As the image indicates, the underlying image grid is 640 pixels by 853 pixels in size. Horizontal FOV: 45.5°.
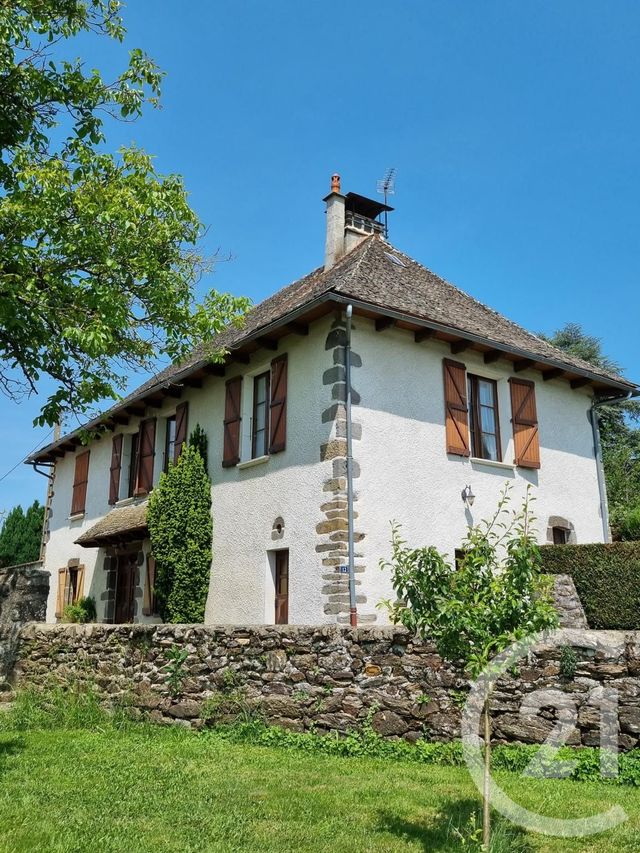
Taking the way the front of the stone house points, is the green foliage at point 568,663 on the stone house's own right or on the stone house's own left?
on the stone house's own left

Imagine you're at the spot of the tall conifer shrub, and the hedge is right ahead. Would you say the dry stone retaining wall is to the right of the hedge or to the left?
right

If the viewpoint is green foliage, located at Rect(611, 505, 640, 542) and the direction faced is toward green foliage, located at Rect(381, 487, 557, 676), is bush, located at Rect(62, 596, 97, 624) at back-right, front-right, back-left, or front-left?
front-right

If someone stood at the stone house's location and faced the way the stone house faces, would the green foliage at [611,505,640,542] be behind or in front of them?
behind

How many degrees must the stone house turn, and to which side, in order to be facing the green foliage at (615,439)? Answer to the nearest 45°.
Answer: approximately 180°

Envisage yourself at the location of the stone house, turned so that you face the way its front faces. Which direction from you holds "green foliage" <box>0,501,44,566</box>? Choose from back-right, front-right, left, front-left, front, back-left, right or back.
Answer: right

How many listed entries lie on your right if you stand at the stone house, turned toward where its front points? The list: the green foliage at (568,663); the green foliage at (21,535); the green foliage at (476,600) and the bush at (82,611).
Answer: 2

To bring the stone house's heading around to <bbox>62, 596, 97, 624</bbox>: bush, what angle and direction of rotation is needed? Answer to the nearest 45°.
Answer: approximately 90° to its right

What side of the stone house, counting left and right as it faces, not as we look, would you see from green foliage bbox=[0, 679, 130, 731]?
front

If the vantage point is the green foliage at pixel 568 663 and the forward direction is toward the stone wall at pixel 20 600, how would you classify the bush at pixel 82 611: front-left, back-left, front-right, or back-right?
front-right

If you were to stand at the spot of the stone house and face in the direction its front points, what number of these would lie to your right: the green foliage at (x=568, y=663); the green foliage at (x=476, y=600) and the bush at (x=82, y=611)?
1

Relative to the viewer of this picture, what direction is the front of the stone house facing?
facing the viewer and to the left of the viewer

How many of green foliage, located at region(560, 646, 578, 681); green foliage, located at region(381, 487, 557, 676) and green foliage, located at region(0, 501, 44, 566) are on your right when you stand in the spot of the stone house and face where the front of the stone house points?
1
